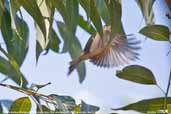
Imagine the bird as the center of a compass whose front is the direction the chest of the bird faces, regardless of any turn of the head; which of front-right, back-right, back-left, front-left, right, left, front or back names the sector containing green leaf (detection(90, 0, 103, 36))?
right
